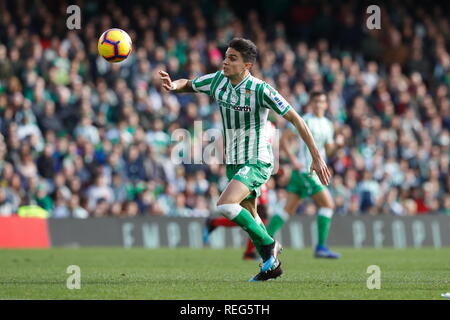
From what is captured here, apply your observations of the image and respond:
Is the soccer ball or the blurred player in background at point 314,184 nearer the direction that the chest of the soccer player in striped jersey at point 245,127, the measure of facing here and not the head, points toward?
the soccer ball

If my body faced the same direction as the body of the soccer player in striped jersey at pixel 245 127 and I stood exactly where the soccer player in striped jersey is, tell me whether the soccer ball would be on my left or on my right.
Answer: on my right

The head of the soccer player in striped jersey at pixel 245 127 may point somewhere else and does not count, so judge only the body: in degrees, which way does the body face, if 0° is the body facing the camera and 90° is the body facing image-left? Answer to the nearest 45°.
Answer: approximately 45°

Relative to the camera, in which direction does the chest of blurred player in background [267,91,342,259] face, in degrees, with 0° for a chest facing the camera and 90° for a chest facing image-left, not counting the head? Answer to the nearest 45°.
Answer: approximately 315°

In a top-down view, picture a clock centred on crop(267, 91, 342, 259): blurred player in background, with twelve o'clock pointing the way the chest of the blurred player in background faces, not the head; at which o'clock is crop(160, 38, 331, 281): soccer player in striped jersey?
The soccer player in striped jersey is roughly at 2 o'clock from the blurred player in background.

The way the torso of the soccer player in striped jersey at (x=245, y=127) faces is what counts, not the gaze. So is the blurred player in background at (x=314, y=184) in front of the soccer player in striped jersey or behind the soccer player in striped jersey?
behind
